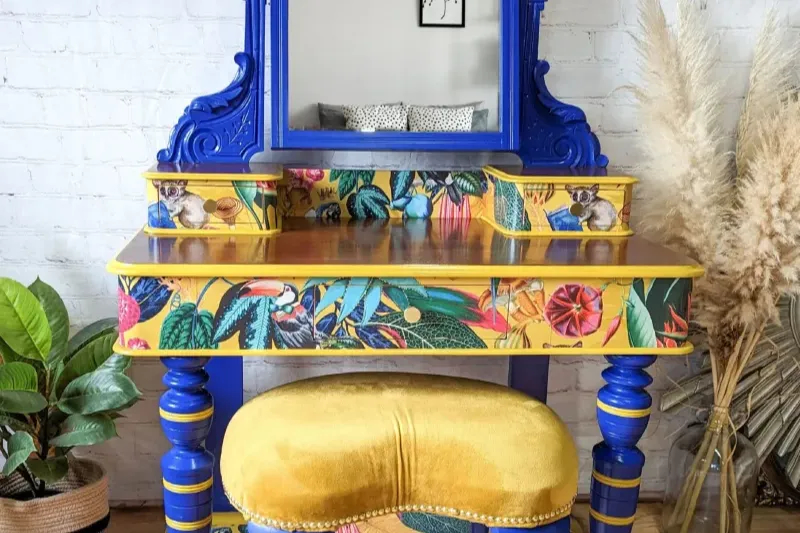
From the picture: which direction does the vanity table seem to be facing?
toward the camera

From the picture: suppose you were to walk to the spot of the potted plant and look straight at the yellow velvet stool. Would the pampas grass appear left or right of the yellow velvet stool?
left

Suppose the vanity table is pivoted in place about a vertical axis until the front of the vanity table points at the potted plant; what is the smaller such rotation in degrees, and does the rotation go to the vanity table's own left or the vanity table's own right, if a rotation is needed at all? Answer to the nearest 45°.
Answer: approximately 90° to the vanity table's own right

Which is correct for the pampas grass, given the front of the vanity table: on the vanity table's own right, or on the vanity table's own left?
on the vanity table's own left
